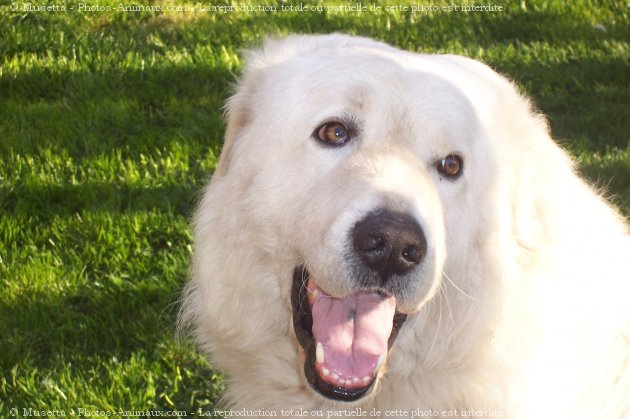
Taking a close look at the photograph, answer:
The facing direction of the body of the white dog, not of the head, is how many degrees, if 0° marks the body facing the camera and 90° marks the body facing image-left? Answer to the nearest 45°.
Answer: approximately 45°
